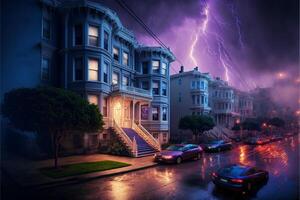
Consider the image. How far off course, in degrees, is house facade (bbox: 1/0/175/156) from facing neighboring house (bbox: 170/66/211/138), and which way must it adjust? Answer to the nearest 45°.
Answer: approximately 90° to its left

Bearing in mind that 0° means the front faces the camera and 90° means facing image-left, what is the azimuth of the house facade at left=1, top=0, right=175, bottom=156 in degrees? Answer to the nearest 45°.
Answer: approximately 315°
